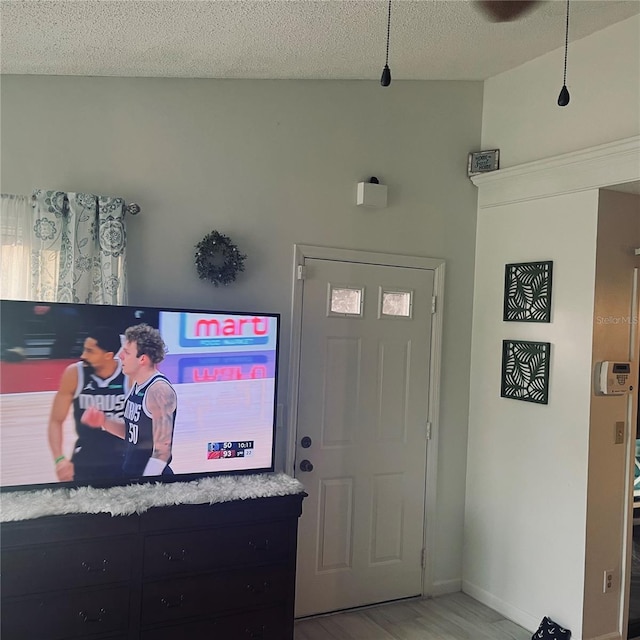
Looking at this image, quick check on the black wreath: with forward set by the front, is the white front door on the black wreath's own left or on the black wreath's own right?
on the black wreath's own left

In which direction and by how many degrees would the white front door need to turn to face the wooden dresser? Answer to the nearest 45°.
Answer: approximately 90° to its right

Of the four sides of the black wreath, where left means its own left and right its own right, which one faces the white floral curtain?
right

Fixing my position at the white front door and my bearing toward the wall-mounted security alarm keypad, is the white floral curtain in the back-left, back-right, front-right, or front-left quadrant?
back-right

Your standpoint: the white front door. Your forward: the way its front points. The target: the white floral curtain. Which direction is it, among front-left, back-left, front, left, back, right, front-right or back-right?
right

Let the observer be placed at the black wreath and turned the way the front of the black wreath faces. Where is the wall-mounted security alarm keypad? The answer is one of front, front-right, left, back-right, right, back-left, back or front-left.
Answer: left

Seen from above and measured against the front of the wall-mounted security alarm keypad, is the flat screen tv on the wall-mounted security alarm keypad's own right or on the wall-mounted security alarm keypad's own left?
on the wall-mounted security alarm keypad's own right
